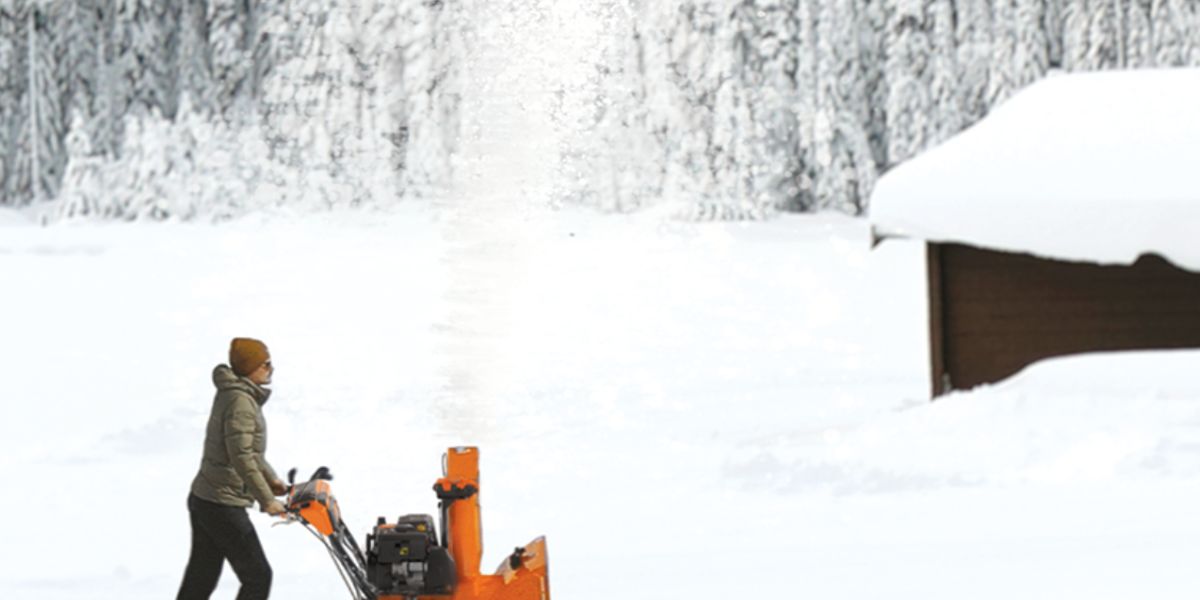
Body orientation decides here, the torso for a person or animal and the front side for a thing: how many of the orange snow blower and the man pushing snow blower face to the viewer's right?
2

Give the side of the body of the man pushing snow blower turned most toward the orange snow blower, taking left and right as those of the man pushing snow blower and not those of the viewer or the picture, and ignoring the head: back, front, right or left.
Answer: front

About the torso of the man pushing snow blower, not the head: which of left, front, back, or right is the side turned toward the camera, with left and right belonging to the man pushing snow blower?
right

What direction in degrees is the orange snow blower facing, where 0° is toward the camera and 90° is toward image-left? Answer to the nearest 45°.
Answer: approximately 270°

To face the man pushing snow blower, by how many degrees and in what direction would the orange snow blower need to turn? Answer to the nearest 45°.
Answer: approximately 180°

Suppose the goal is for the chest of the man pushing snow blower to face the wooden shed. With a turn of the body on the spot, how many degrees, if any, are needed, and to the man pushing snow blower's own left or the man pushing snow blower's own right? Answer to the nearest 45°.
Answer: approximately 45° to the man pushing snow blower's own left

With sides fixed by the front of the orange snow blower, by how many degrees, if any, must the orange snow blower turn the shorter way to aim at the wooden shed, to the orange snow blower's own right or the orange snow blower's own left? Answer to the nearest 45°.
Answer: approximately 45° to the orange snow blower's own left
